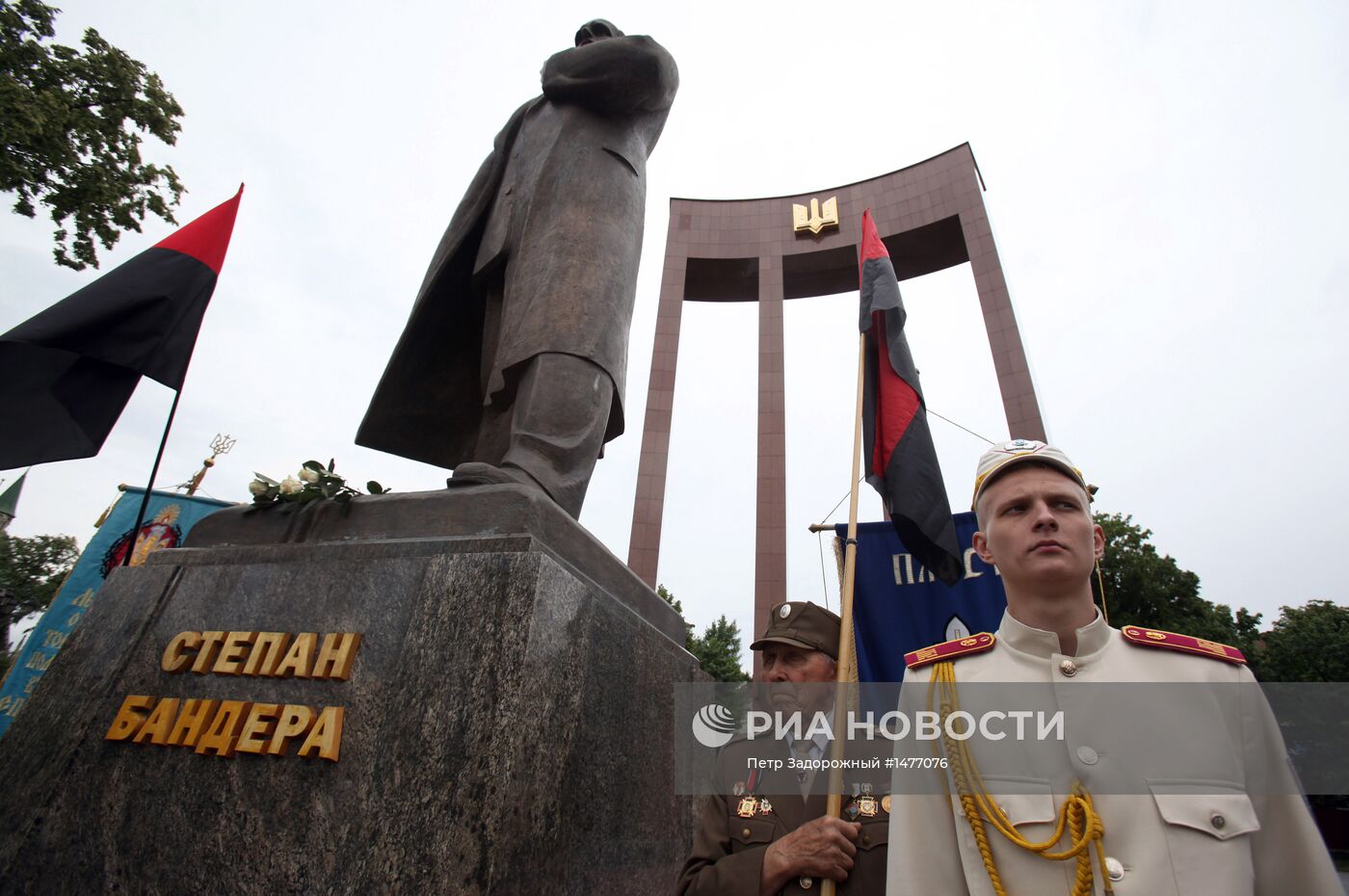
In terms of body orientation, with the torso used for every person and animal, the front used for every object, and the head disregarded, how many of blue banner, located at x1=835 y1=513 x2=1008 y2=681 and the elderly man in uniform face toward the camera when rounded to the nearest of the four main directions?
2

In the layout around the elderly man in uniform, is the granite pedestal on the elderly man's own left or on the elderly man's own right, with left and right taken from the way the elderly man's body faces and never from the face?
on the elderly man's own right

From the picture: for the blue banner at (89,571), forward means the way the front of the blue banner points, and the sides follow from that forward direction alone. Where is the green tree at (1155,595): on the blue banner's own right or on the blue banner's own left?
on the blue banner's own left

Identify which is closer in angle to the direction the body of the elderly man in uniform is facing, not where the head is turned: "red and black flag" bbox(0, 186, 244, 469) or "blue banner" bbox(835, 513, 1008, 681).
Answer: the red and black flag

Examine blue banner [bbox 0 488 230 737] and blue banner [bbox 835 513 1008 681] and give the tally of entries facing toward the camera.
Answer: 2

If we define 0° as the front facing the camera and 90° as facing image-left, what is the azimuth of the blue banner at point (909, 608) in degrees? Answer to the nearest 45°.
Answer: approximately 0°

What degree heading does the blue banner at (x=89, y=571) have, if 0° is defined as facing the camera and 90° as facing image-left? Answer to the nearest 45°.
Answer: approximately 0°
